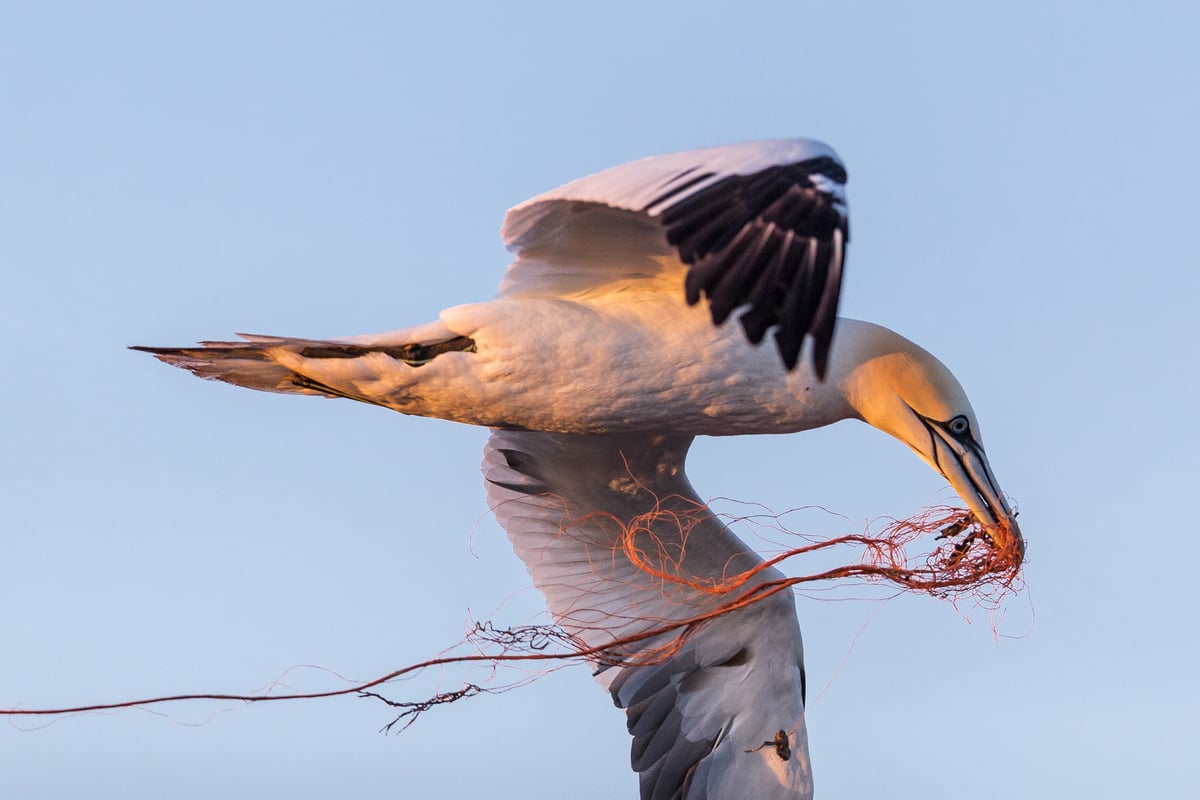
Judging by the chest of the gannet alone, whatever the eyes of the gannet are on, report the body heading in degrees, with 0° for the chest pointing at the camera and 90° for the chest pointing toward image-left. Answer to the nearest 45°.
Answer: approximately 270°
